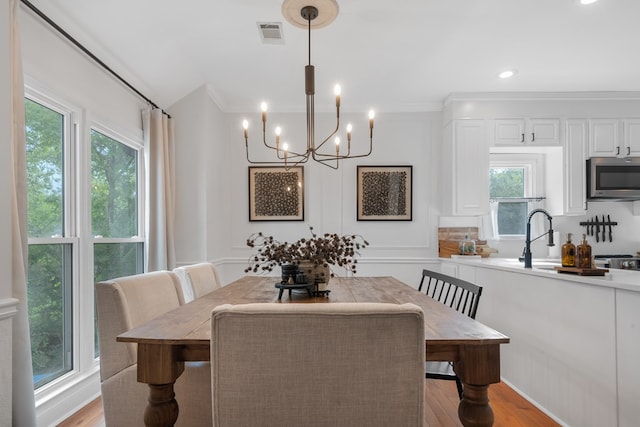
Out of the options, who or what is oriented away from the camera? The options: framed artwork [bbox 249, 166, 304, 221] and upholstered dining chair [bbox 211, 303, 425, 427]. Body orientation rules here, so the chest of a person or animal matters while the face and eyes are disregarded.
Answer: the upholstered dining chair

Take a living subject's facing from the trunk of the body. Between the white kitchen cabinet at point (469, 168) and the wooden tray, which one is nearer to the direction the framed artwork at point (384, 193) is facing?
the wooden tray

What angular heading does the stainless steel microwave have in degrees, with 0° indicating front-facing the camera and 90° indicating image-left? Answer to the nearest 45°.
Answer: approximately 0°

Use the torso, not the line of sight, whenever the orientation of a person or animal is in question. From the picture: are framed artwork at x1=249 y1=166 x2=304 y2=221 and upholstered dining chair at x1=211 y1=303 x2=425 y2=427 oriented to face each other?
yes

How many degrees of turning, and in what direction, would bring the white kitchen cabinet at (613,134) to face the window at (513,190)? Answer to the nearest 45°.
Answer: approximately 90° to its right

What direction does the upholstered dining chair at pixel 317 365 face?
away from the camera
